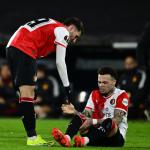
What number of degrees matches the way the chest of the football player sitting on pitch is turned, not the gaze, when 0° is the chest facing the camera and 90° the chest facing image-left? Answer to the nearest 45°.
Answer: approximately 45°
